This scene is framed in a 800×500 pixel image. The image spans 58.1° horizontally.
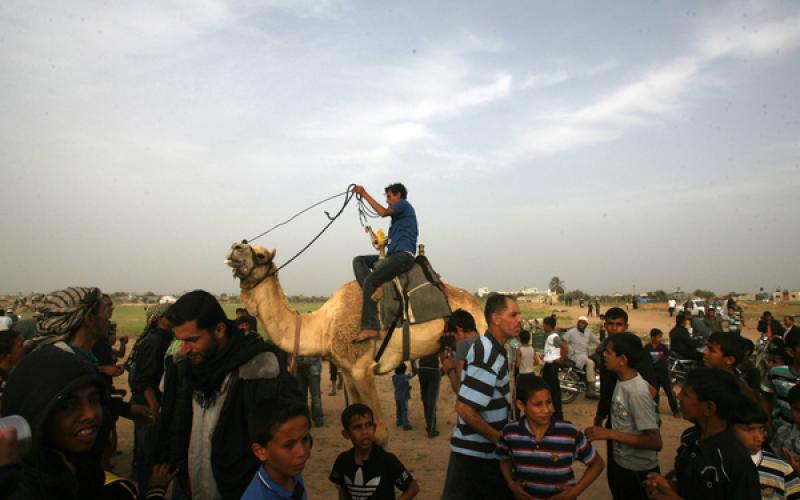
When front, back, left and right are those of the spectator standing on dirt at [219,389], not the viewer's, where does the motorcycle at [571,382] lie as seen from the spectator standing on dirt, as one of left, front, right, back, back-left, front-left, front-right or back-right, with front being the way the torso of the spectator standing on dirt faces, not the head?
back

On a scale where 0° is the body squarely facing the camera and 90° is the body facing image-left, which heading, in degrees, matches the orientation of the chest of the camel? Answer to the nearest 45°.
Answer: approximately 90°

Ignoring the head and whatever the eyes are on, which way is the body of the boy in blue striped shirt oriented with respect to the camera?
toward the camera

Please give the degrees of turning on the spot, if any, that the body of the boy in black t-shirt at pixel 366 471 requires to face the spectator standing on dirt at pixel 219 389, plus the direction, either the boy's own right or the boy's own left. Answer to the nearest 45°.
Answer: approximately 45° to the boy's own right

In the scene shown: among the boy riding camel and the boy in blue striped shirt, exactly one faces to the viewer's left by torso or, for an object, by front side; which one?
the boy riding camel

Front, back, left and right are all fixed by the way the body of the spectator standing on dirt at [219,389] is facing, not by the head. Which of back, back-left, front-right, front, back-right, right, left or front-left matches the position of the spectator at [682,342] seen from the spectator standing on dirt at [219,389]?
back

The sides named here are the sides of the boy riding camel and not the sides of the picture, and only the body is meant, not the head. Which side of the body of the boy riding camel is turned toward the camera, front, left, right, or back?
left

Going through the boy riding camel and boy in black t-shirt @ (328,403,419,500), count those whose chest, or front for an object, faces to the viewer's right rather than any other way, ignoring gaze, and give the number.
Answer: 0

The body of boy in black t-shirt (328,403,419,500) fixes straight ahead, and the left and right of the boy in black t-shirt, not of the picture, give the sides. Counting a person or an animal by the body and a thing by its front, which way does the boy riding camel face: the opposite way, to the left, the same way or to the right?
to the right

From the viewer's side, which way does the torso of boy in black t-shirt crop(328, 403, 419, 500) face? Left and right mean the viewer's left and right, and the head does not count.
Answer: facing the viewer

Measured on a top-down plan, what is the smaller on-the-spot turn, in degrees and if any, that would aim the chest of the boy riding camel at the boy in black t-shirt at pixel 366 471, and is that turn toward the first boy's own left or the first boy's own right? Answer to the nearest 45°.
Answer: approximately 90° to the first boy's own left

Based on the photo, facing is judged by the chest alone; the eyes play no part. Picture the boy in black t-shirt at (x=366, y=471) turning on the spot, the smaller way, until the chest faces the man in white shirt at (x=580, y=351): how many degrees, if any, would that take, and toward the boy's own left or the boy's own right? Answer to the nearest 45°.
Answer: approximately 135° to the boy's own left

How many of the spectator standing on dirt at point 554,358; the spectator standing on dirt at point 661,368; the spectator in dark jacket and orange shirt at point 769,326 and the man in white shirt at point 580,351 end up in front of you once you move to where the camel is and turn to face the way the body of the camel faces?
0

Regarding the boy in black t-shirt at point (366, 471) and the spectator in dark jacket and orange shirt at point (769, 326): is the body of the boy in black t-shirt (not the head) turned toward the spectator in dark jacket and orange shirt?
no

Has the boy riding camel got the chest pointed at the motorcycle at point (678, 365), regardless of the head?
no
